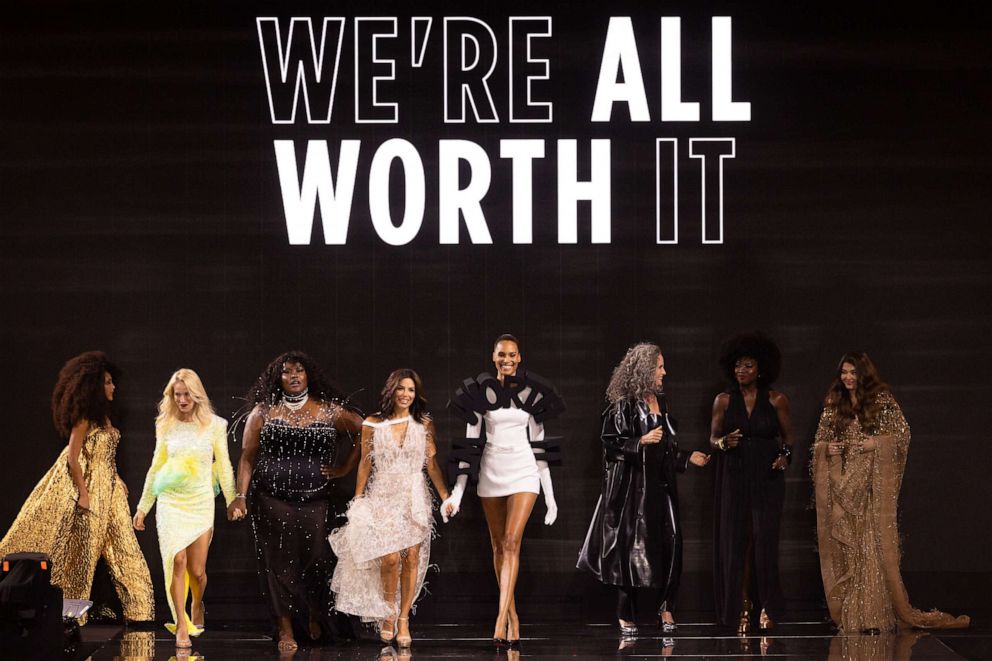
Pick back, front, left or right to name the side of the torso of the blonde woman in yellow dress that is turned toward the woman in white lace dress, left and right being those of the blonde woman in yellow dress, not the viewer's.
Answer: left

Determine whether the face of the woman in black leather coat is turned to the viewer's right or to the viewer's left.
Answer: to the viewer's right

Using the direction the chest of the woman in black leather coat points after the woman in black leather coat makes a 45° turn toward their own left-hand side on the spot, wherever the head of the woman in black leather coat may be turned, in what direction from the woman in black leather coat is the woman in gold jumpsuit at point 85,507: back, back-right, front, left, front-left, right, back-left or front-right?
back

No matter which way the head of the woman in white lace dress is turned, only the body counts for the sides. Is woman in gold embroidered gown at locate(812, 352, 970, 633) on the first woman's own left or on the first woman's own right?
on the first woman's own left

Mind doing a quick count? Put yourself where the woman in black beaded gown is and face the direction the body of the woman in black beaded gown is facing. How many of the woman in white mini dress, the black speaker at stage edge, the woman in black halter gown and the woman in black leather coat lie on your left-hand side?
3

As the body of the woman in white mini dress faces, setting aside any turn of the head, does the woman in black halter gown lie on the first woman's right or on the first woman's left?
on the first woman's left

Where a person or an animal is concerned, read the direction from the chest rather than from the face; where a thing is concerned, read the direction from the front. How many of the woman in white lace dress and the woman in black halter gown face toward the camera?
2

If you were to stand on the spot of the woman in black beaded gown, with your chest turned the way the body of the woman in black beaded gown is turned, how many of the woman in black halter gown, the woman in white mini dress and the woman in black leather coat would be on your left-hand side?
3

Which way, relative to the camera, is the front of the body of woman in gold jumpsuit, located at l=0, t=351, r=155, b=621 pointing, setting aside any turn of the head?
to the viewer's right

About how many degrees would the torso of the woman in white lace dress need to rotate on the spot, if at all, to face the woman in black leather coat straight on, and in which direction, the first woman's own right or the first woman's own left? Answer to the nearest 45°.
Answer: approximately 90° to the first woman's own left

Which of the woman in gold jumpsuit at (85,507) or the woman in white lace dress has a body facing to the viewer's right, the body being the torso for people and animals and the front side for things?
the woman in gold jumpsuit

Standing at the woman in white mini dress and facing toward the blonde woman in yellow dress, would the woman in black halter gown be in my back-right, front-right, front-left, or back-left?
back-right

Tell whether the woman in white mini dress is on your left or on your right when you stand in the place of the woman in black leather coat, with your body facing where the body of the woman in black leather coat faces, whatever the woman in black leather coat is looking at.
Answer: on your right

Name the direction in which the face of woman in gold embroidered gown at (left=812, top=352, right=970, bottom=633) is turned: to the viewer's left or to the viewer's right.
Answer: to the viewer's left

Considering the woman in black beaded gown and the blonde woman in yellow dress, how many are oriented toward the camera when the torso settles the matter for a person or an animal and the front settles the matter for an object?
2

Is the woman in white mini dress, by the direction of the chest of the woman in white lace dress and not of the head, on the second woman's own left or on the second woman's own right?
on the second woman's own left

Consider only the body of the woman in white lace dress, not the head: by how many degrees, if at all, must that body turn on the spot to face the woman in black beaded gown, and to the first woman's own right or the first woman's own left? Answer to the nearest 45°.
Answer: approximately 90° to the first woman's own right
